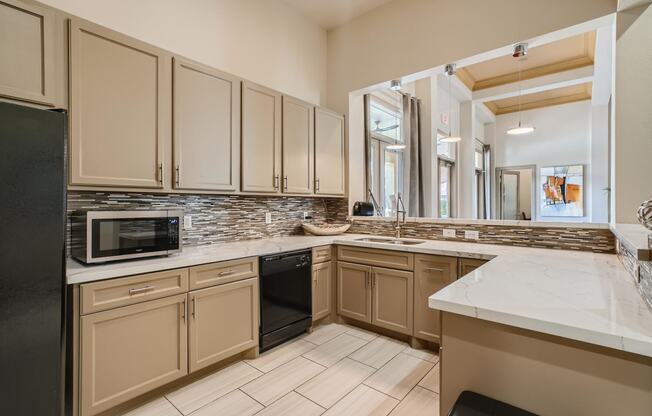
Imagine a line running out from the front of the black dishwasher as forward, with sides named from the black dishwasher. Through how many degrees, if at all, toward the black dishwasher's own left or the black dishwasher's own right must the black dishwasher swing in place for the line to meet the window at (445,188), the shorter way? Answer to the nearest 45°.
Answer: approximately 90° to the black dishwasher's own left

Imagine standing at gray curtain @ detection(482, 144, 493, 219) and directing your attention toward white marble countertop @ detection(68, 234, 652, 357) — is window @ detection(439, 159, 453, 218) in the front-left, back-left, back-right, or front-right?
front-right

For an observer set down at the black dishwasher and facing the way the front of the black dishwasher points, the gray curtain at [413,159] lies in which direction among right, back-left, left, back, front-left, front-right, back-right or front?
left

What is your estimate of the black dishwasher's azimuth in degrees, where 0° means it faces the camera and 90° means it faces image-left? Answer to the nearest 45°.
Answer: approximately 315°

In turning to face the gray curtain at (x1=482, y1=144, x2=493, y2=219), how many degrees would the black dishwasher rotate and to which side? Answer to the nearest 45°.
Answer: approximately 90° to its left

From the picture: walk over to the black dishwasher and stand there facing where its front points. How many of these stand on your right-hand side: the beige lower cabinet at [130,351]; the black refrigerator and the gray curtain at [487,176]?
2

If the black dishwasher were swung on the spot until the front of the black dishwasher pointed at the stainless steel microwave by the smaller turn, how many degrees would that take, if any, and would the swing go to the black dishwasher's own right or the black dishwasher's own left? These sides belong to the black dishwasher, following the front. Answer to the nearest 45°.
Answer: approximately 90° to the black dishwasher's own right

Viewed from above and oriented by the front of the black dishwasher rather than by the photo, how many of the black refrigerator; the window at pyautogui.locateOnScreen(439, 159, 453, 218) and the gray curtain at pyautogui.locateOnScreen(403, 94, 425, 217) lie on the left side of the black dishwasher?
2

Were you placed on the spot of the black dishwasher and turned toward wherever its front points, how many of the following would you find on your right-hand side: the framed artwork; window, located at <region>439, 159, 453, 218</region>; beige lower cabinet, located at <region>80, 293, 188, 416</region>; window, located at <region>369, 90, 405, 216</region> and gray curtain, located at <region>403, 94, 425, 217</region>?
1

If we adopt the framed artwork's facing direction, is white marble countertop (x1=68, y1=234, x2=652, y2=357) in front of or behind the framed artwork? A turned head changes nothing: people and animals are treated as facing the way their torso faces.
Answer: in front

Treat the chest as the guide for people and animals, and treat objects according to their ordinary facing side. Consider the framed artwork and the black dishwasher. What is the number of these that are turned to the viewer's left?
0

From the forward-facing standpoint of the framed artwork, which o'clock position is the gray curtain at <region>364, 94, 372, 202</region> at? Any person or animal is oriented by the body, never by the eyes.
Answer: The gray curtain is roughly at 1 o'clock from the framed artwork.

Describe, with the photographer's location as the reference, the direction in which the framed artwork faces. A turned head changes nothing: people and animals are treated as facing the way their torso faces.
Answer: facing the viewer
